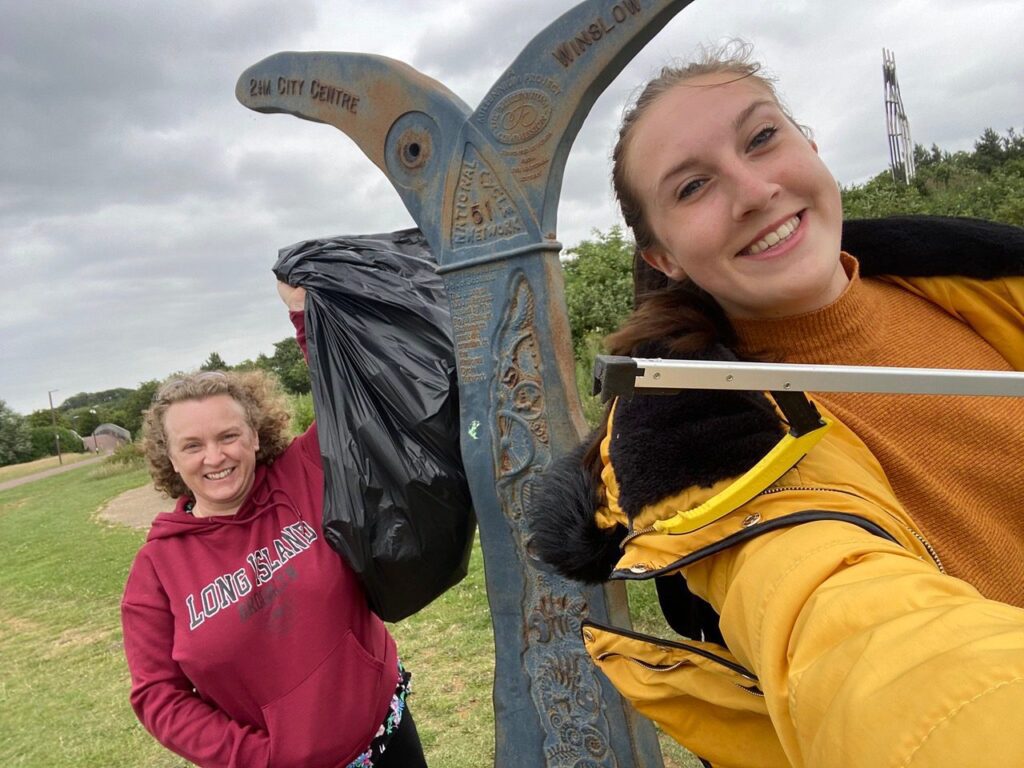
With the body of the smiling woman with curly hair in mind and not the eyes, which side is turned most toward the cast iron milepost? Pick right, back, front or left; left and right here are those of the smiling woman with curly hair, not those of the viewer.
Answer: left

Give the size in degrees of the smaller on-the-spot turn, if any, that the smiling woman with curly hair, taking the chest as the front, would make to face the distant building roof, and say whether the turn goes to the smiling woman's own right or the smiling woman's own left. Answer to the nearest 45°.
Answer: approximately 180°

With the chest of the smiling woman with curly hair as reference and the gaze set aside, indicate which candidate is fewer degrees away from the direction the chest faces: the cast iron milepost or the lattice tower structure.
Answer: the cast iron milepost

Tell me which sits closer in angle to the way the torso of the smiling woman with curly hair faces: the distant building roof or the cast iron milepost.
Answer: the cast iron milepost

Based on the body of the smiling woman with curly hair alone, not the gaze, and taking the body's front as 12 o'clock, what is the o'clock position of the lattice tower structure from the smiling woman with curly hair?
The lattice tower structure is roughly at 8 o'clock from the smiling woman with curly hair.

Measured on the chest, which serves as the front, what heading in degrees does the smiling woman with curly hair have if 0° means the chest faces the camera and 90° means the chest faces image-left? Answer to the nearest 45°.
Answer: approximately 0°
